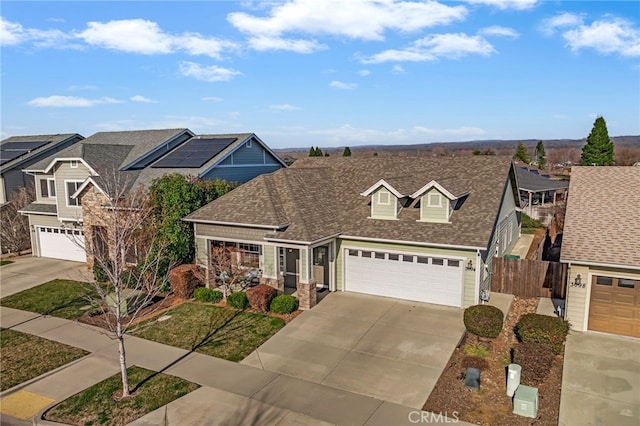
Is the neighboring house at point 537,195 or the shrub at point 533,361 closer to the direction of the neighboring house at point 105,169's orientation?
the shrub

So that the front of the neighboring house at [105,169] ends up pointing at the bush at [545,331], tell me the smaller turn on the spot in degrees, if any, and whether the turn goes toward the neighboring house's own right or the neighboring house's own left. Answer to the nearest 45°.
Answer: approximately 90° to the neighboring house's own left

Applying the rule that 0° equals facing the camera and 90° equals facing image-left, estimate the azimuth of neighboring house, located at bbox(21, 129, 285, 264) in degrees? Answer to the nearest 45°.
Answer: approximately 45°

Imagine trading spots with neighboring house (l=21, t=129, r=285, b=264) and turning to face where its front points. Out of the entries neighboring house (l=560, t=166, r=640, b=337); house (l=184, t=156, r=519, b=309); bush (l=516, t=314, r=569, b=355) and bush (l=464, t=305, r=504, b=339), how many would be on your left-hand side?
4

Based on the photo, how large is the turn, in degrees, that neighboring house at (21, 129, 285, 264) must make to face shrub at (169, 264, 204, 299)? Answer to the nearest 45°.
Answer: approximately 45° to its left

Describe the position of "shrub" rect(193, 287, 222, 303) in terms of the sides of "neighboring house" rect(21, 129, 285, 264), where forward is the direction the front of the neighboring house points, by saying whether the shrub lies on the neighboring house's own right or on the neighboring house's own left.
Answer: on the neighboring house's own left

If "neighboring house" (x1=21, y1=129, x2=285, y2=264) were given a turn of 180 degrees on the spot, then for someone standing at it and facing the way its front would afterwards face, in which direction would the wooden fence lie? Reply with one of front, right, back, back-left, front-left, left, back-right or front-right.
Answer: right

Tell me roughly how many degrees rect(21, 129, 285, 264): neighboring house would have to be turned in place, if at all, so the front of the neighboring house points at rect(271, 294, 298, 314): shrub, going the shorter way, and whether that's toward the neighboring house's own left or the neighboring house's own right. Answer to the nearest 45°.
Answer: approximately 90° to the neighboring house's own left

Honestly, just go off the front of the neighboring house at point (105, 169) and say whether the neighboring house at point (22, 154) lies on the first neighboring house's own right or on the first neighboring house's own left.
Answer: on the first neighboring house's own right

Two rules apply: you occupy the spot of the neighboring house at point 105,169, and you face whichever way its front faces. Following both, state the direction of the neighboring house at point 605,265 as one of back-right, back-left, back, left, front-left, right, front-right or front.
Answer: left

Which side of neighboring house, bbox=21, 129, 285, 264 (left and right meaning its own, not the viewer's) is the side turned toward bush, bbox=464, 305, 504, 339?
left

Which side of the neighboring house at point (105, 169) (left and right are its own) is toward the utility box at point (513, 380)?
left

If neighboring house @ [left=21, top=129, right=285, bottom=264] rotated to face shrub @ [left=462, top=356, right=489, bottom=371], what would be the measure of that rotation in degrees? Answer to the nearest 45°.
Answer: approximately 90° to its left

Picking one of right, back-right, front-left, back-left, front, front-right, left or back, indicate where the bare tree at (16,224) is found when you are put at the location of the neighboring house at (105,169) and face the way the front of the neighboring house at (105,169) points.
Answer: right
